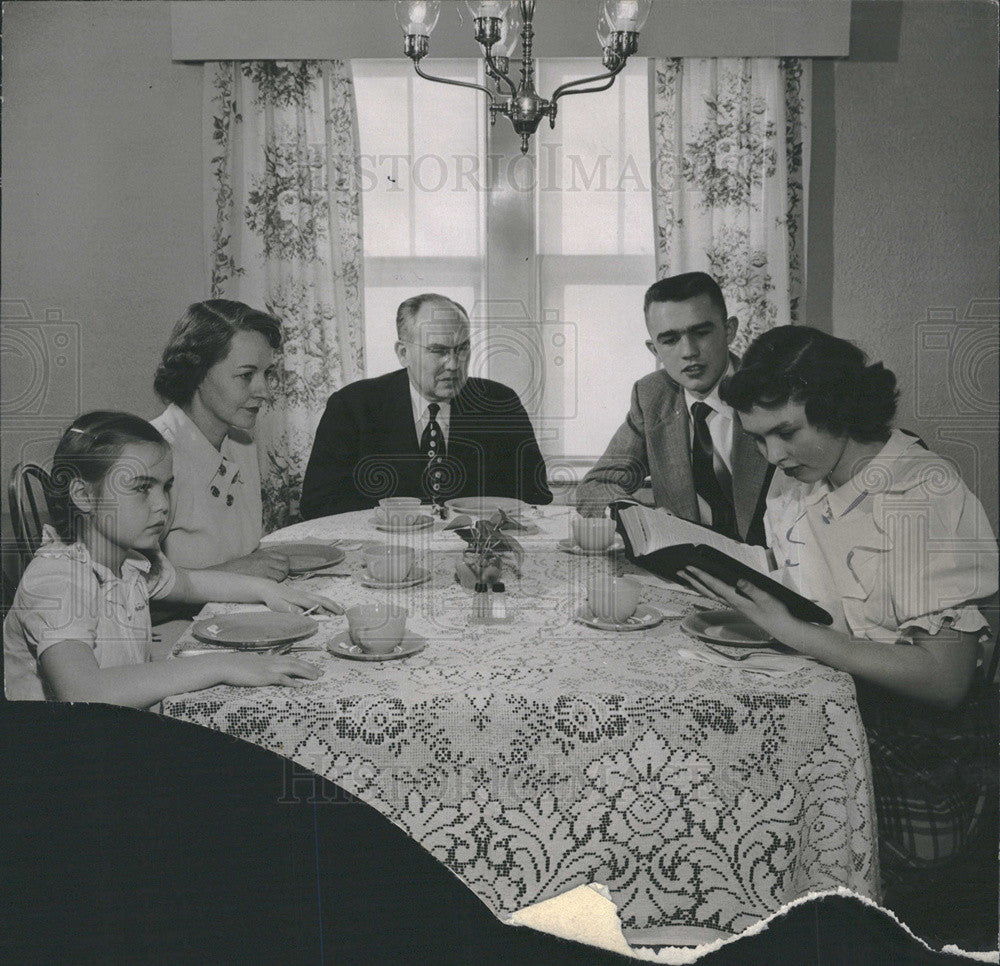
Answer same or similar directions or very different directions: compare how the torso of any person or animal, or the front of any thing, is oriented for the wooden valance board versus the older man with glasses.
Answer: same or similar directions

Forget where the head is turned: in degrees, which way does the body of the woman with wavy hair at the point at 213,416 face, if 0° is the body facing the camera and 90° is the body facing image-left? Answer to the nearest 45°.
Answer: approximately 315°

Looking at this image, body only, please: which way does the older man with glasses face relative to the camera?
toward the camera

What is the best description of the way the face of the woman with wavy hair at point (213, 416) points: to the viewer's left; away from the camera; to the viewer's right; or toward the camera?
to the viewer's right

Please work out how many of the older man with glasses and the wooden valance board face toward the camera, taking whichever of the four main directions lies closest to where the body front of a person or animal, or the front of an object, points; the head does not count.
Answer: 2

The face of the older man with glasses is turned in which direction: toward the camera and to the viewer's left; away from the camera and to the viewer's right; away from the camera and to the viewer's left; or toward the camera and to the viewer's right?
toward the camera and to the viewer's right

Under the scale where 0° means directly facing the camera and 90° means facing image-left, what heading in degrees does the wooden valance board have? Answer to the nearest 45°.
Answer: approximately 0°
